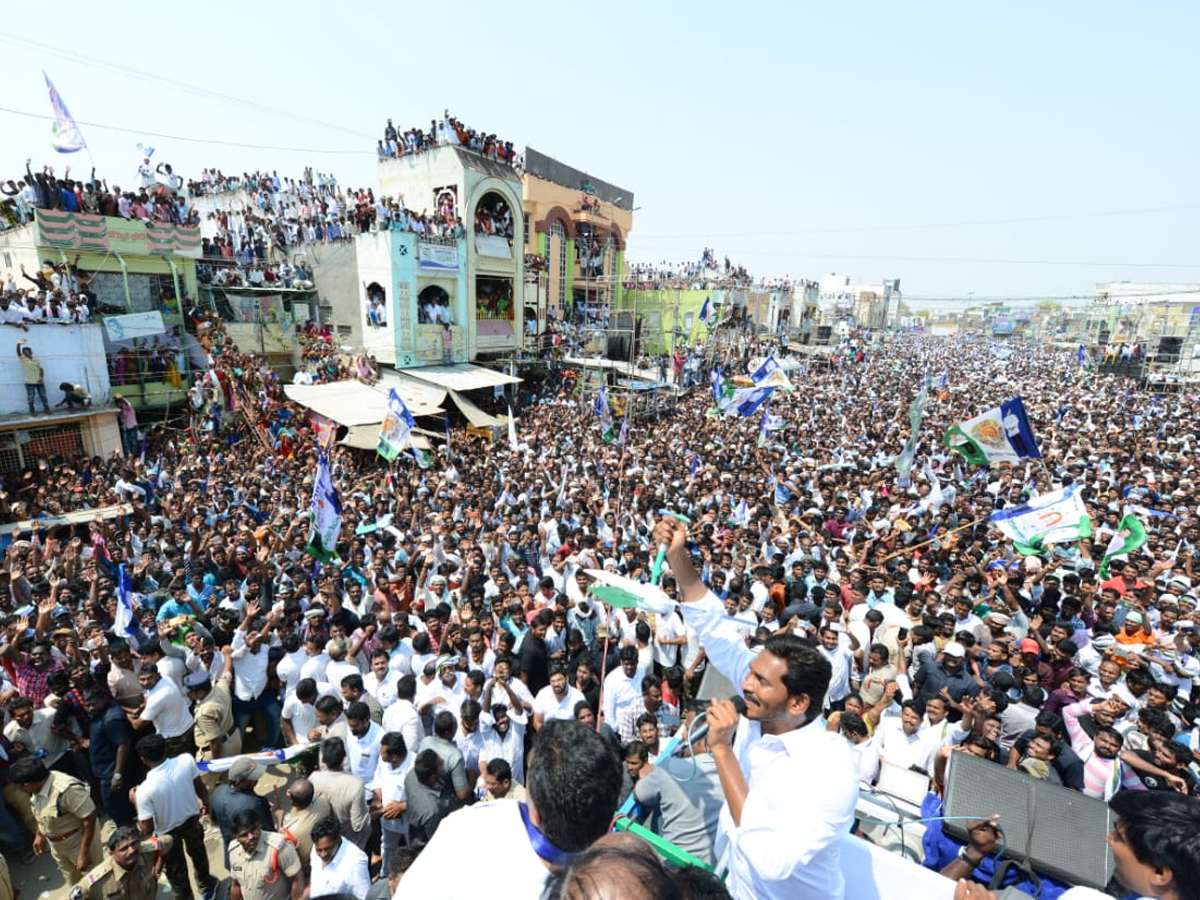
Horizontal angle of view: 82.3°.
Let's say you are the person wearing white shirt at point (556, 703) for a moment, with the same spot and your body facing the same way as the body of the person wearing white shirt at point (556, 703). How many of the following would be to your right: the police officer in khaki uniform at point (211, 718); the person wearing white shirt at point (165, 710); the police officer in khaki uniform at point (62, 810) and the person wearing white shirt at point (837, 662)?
3

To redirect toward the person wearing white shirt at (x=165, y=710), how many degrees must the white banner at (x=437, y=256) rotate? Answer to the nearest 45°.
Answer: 0° — it already faces them

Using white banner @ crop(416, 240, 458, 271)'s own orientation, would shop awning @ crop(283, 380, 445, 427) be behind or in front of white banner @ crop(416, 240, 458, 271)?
in front

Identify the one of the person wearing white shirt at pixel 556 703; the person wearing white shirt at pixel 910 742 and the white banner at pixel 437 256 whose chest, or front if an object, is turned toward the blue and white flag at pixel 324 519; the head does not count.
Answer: the white banner

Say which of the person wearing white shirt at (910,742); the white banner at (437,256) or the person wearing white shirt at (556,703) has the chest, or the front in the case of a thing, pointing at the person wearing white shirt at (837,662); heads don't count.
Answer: the white banner

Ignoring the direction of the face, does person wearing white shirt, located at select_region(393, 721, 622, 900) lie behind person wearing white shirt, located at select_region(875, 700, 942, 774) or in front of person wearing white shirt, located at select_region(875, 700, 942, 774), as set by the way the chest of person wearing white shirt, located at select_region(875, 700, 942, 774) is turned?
in front

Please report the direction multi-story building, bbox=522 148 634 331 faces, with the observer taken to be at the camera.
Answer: facing the viewer and to the right of the viewer

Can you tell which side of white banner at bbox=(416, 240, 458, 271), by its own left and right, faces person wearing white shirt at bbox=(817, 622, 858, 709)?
front

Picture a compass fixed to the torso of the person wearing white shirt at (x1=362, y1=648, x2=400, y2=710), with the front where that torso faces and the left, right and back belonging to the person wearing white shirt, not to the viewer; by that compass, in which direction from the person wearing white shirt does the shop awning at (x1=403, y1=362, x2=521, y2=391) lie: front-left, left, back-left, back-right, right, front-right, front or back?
back

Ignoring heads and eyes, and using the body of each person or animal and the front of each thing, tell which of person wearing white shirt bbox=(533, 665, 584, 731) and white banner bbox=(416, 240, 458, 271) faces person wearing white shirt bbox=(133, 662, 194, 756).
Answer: the white banner

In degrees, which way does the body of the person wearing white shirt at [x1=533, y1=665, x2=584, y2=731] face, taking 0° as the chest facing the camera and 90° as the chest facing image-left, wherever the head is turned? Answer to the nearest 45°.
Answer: approximately 0°

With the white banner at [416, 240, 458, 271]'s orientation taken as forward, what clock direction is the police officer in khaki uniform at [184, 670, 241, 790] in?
The police officer in khaki uniform is roughly at 12 o'clock from the white banner.

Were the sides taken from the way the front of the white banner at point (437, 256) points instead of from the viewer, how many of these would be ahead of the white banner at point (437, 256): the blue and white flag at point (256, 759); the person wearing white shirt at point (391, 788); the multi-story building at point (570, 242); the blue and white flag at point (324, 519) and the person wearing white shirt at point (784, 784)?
4

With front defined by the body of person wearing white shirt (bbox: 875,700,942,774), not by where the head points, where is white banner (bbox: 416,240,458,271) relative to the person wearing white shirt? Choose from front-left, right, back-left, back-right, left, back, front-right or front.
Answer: back-right
